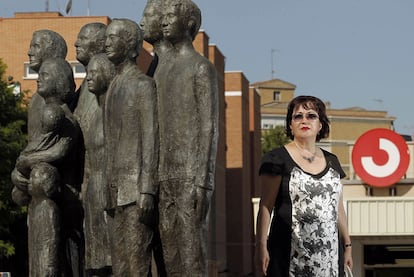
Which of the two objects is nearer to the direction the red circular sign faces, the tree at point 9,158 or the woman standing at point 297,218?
the woman standing

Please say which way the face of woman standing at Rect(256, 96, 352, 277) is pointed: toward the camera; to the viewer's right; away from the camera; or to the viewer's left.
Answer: toward the camera

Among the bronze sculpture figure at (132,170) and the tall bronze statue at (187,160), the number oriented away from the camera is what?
0

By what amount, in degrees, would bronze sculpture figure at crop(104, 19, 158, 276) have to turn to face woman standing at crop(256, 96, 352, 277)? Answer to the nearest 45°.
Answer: approximately 90° to its left

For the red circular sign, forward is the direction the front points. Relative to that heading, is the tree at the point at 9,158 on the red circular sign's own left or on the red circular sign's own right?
on the red circular sign's own right

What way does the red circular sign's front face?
toward the camera

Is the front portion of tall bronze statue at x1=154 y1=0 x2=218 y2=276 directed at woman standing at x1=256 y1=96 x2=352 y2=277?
no

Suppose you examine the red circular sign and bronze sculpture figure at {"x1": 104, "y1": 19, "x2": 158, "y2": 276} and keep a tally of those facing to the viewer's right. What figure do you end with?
0

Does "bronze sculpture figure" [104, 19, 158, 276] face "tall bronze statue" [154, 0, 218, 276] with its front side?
no

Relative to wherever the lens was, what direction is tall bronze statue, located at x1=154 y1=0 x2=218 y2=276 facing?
facing the viewer and to the left of the viewer

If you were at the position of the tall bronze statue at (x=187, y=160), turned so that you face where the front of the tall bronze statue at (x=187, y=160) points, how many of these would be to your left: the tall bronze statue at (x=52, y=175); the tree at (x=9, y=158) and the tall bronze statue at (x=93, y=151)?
0

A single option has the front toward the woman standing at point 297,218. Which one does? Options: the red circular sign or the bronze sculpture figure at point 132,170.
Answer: the red circular sign

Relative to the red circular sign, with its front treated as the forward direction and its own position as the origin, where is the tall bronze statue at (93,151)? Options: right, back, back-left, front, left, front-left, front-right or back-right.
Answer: front

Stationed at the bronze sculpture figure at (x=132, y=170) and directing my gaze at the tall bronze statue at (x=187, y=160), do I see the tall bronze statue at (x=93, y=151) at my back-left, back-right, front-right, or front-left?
back-left

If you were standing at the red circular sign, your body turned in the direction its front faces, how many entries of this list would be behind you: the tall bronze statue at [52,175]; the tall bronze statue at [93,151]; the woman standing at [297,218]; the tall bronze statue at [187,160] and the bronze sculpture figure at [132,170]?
0
